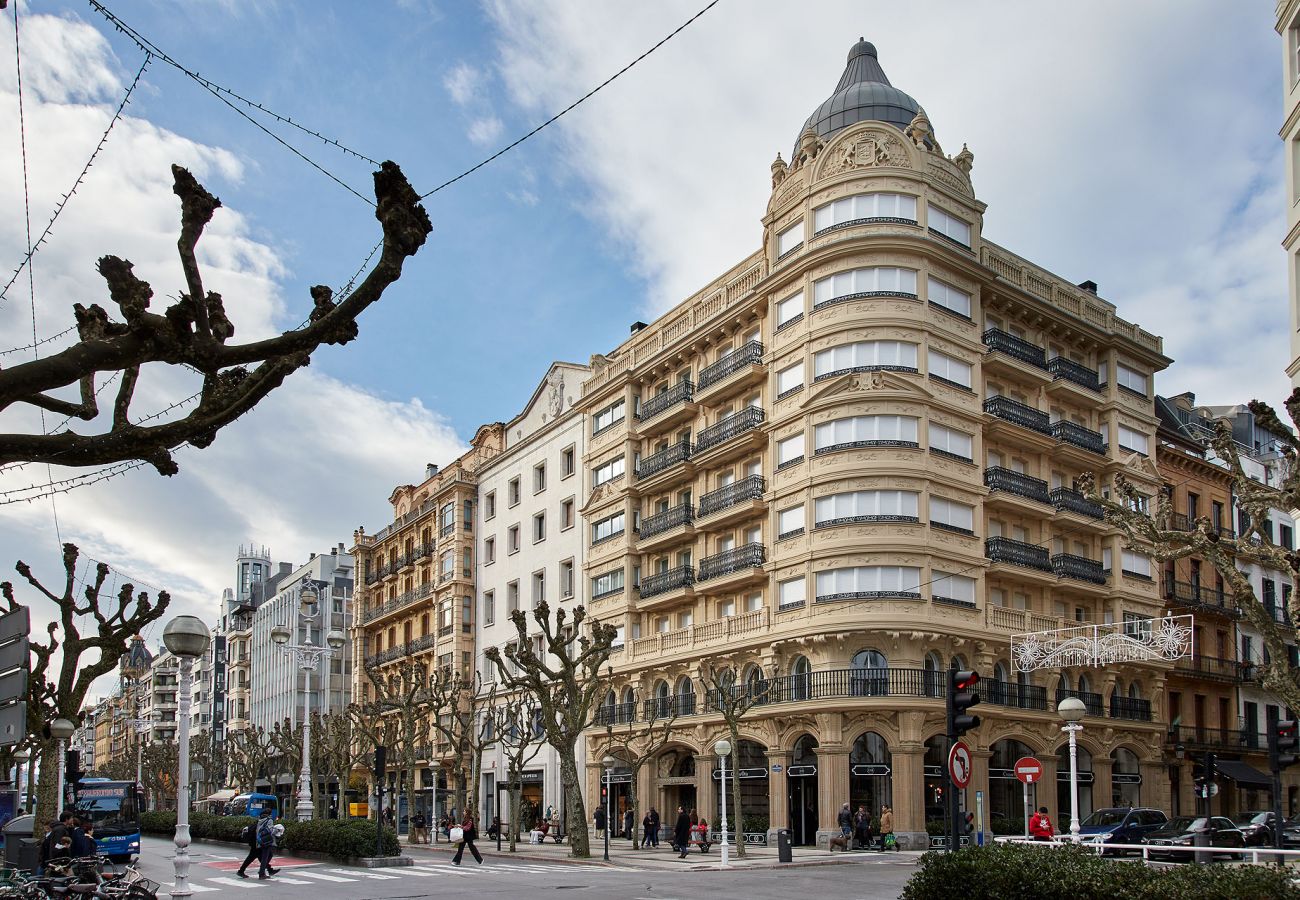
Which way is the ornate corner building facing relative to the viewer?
toward the camera

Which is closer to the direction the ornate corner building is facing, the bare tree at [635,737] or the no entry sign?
the no entry sign

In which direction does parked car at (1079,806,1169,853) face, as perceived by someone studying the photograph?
facing the viewer and to the left of the viewer

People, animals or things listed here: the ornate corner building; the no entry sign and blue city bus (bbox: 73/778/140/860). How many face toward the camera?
3

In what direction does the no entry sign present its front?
toward the camera

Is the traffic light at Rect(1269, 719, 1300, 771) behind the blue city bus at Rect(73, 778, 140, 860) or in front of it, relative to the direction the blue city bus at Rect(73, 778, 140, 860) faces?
in front

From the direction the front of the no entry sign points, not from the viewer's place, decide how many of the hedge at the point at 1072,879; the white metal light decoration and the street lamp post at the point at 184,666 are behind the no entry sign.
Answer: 1

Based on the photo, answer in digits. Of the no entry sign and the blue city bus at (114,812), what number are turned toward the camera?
2

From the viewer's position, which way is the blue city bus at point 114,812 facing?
facing the viewer

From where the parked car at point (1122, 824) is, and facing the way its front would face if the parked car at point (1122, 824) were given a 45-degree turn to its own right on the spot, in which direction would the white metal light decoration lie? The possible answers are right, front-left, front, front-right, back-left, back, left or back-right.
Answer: right
